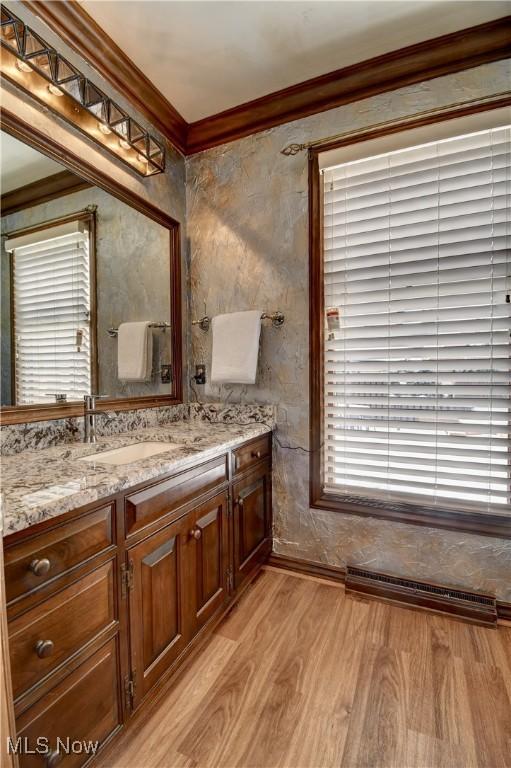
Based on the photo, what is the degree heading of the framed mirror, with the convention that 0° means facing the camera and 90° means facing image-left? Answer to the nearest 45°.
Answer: approximately 315°

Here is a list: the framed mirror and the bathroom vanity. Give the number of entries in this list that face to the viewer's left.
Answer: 0

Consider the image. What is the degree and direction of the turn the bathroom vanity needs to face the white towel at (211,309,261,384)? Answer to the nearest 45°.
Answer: approximately 90° to its left

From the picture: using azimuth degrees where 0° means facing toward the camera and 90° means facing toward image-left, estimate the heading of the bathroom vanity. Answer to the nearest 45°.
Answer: approximately 315°

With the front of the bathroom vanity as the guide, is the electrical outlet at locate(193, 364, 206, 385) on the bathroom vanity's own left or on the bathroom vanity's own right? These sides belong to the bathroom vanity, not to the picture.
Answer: on the bathroom vanity's own left
